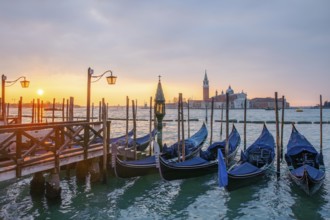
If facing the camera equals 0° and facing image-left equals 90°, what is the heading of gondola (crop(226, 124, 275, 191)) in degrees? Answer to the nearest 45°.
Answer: approximately 45°

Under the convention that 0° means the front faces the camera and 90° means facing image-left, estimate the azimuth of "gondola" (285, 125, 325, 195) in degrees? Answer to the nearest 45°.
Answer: approximately 0°

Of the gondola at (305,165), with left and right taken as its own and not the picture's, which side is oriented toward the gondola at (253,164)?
right

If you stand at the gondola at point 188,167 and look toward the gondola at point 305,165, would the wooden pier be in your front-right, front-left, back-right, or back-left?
back-right

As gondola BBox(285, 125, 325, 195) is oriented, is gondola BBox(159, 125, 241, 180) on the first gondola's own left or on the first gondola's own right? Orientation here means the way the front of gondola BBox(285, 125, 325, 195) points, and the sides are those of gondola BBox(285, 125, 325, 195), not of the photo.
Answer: on the first gondola's own right

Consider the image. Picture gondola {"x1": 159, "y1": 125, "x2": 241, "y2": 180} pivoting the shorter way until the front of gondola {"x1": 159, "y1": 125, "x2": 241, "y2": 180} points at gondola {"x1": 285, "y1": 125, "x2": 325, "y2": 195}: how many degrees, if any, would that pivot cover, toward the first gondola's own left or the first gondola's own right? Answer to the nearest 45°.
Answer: approximately 135° to the first gondola's own left

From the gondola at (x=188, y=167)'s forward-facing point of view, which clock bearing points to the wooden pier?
The wooden pier is roughly at 12 o'clock from the gondola.

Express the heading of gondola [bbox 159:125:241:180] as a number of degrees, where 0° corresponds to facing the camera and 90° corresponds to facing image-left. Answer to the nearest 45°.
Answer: approximately 45°
